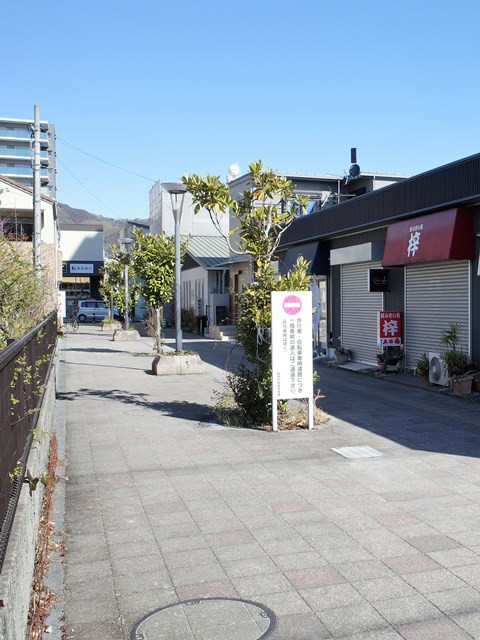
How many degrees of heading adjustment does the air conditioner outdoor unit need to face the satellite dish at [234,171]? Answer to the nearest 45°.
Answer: approximately 90° to its right

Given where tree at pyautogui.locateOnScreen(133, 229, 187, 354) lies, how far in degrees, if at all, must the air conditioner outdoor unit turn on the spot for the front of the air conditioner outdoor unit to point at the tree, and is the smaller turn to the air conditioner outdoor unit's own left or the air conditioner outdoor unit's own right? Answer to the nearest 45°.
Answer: approximately 90° to the air conditioner outdoor unit's own right

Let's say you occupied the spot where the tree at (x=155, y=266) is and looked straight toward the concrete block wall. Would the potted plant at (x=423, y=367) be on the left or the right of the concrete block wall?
left

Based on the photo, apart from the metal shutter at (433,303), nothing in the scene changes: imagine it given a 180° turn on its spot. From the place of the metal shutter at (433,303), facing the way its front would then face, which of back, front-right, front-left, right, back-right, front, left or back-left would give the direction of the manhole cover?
back-right

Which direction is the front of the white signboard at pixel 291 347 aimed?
toward the camera

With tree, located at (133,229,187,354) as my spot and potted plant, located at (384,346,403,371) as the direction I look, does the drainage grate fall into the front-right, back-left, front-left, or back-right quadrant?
front-right

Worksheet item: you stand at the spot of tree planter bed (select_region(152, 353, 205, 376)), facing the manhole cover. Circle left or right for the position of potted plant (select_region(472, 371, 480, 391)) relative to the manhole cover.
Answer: left

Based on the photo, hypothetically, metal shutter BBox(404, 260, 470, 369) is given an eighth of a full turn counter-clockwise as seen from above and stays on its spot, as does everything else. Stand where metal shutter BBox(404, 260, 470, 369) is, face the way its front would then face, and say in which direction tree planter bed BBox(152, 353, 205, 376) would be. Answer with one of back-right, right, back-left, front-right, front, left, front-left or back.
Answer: right

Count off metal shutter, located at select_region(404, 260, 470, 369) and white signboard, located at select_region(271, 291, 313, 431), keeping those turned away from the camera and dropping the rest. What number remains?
0

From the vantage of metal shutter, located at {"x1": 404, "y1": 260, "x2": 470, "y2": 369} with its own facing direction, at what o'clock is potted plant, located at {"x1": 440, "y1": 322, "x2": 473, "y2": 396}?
The potted plant is roughly at 10 o'clock from the metal shutter.

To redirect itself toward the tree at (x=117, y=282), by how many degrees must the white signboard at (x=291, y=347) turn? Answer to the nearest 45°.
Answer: approximately 180°

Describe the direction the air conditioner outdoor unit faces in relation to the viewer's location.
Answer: facing the viewer and to the left of the viewer

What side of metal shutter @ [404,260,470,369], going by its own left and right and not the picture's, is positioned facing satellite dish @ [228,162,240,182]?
right

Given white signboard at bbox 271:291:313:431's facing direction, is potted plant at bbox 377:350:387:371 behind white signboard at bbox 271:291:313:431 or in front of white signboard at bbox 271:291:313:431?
behind

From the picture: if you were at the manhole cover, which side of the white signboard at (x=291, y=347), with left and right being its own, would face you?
front

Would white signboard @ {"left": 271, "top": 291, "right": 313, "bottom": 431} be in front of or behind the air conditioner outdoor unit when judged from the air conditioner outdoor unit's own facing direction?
in front

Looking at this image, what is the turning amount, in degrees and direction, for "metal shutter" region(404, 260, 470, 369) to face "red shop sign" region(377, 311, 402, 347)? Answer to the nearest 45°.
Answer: approximately 90° to its right
